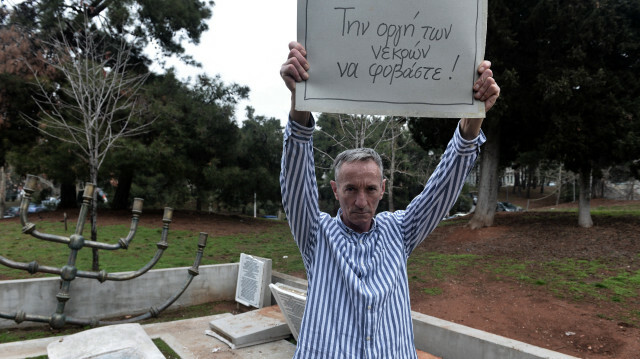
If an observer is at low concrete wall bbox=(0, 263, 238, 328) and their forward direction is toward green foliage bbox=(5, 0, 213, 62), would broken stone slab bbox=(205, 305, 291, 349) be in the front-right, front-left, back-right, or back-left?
back-right

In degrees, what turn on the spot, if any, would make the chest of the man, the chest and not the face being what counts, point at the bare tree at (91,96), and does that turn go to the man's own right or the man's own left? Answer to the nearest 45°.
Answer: approximately 135° to the man's own right

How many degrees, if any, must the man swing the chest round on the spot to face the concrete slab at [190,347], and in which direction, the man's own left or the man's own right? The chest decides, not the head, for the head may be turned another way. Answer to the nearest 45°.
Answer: approximately 135° to the man's own right

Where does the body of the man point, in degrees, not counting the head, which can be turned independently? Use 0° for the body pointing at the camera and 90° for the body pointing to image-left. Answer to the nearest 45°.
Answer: approximately 0°

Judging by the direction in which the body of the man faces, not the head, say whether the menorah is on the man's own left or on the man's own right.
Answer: on the man's own right

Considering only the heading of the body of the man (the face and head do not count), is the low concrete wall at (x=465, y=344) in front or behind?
behind

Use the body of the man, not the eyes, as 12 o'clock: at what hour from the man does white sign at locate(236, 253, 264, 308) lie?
The white sign is roughly at 5 o'clock from the man.

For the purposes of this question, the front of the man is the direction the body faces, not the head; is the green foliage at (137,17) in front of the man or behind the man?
behind

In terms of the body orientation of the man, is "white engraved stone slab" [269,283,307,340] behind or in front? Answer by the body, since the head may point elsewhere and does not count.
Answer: behind

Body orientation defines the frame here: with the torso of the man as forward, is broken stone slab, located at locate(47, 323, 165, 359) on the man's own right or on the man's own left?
on the man's own right
